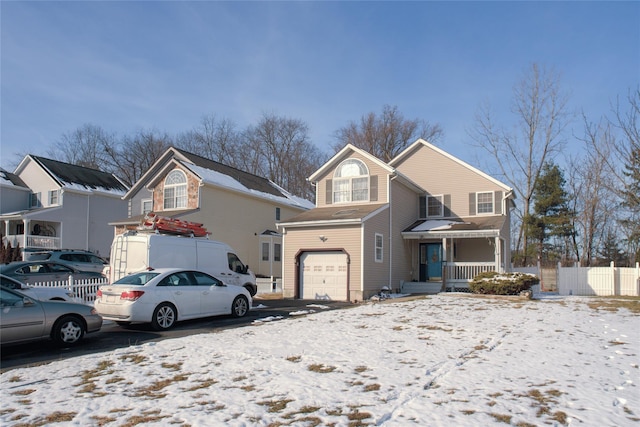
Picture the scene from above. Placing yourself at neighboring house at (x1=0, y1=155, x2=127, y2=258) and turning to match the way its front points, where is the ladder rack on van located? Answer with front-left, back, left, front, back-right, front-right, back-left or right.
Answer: front-left

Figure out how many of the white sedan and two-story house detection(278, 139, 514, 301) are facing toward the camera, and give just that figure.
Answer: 1

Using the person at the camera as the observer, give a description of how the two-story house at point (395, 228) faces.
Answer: facing the viewer

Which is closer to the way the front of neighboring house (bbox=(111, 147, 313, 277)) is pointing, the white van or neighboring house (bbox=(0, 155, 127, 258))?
the white van

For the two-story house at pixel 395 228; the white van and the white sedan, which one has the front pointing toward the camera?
the two-story house

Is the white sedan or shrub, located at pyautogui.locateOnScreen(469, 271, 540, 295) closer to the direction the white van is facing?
the shrub

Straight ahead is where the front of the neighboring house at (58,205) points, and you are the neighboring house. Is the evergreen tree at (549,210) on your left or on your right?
on your left

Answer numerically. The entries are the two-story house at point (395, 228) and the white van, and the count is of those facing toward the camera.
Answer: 1

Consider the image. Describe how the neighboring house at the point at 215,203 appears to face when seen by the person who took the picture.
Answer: facing the viewer and to the left of the viewer

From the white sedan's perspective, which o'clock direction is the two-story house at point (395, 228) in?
The two-story house is roughly at 12 o'clock from the white sedan.

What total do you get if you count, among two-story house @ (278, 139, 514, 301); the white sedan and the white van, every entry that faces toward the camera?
1

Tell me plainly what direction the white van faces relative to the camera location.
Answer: facing away from the viewer and to the right of the viewer

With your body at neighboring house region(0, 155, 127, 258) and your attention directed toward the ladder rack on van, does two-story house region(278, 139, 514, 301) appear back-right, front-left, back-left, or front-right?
front-left

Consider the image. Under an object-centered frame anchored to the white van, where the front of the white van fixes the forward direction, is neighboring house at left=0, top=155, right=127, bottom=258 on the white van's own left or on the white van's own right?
on the white van's own left
